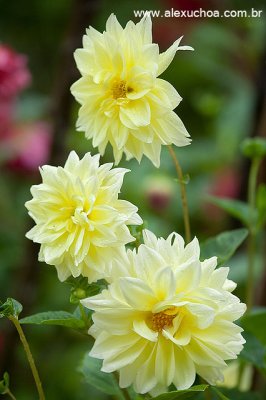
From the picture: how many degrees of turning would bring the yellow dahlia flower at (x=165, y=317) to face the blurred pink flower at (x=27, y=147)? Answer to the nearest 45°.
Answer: approximately 180°

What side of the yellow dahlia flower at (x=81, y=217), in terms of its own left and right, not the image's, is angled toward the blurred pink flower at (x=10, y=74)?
back

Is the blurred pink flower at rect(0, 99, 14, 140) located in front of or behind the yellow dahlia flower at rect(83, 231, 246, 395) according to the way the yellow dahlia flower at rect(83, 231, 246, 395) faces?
behind

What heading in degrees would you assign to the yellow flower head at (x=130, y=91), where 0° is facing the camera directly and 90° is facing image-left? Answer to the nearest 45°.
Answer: approximately 0°

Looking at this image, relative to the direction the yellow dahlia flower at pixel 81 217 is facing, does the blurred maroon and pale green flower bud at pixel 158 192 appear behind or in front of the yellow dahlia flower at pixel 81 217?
behind

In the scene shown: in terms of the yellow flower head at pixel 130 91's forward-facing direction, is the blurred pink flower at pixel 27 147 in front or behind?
behind

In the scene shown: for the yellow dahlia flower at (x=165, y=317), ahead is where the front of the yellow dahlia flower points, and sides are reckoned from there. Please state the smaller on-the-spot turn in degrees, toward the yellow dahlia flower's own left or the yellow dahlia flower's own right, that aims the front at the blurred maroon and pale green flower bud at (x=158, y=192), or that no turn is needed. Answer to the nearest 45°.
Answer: approximately 180°

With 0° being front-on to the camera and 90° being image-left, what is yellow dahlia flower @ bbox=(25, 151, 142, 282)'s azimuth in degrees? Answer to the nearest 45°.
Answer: approximately 0°

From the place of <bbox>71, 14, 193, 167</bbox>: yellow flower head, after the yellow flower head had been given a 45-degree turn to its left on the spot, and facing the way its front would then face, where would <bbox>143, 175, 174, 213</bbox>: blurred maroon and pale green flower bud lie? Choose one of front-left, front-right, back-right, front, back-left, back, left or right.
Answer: back-left
